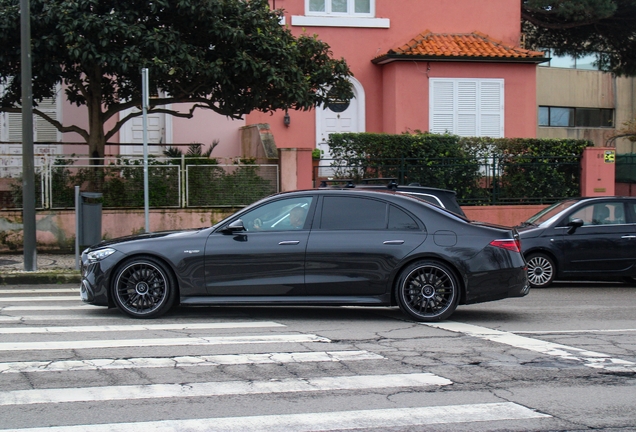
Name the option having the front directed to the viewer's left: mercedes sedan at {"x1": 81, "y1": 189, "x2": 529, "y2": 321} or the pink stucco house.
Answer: the mercedes sedan

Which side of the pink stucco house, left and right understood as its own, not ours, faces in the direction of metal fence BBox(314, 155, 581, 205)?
front

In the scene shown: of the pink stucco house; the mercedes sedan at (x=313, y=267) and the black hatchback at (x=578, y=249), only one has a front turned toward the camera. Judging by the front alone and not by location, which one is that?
the pink stucco house

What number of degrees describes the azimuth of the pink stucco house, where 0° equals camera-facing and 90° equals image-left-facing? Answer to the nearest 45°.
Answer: approximately 0°

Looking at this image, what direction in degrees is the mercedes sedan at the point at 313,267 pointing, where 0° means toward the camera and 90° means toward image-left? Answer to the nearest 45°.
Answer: approximately 90°

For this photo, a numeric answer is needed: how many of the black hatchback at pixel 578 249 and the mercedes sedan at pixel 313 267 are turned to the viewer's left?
2

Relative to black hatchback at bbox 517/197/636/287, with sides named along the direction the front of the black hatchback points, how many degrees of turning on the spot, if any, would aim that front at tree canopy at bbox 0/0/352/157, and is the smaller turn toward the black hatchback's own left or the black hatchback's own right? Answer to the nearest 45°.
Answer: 0° — it already faces it

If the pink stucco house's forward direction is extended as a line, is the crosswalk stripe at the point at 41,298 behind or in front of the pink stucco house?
in front

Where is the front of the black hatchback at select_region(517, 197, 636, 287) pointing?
to the viewer's left

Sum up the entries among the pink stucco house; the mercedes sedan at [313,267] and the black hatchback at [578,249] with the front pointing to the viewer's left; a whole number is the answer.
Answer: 2

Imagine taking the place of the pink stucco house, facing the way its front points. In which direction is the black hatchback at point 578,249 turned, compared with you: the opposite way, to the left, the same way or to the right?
to the right

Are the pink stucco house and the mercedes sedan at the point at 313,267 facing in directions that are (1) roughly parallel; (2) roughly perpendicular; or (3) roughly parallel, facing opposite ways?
roughly perpendicular

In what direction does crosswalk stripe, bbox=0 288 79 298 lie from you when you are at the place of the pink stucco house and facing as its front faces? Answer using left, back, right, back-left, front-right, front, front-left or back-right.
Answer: front-right

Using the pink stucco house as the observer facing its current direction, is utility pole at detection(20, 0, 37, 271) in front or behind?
in front

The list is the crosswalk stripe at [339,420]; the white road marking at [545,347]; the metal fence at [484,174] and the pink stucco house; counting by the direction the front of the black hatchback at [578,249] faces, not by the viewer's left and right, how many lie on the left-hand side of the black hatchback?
2
